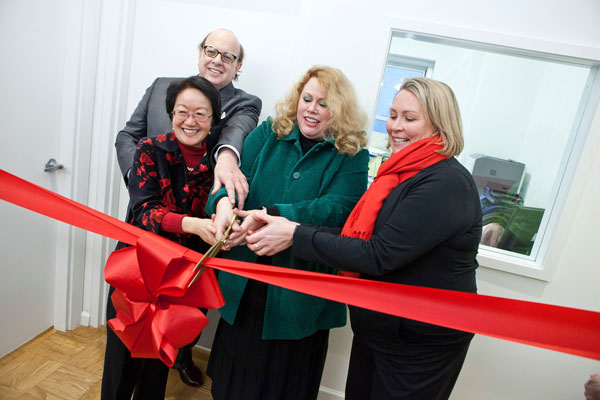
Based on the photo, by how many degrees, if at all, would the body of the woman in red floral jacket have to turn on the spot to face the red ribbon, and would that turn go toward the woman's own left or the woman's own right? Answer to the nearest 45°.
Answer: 0° — they already face it

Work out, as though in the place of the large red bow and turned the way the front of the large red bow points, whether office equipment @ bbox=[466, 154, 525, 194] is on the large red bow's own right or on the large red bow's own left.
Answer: on the large red bow's own left

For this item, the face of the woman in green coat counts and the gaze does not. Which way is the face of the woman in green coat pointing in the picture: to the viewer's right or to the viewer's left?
to the viewer's left

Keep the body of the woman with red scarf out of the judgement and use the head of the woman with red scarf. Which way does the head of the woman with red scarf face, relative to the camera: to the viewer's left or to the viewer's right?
to the viewer's left

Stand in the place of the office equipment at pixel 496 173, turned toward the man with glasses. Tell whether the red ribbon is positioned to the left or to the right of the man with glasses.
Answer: left

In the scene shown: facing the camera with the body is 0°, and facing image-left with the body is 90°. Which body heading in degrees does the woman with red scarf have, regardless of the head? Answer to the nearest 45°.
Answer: approximately 90°

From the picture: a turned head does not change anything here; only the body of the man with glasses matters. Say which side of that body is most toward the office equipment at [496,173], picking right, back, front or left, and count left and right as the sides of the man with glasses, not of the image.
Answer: left
